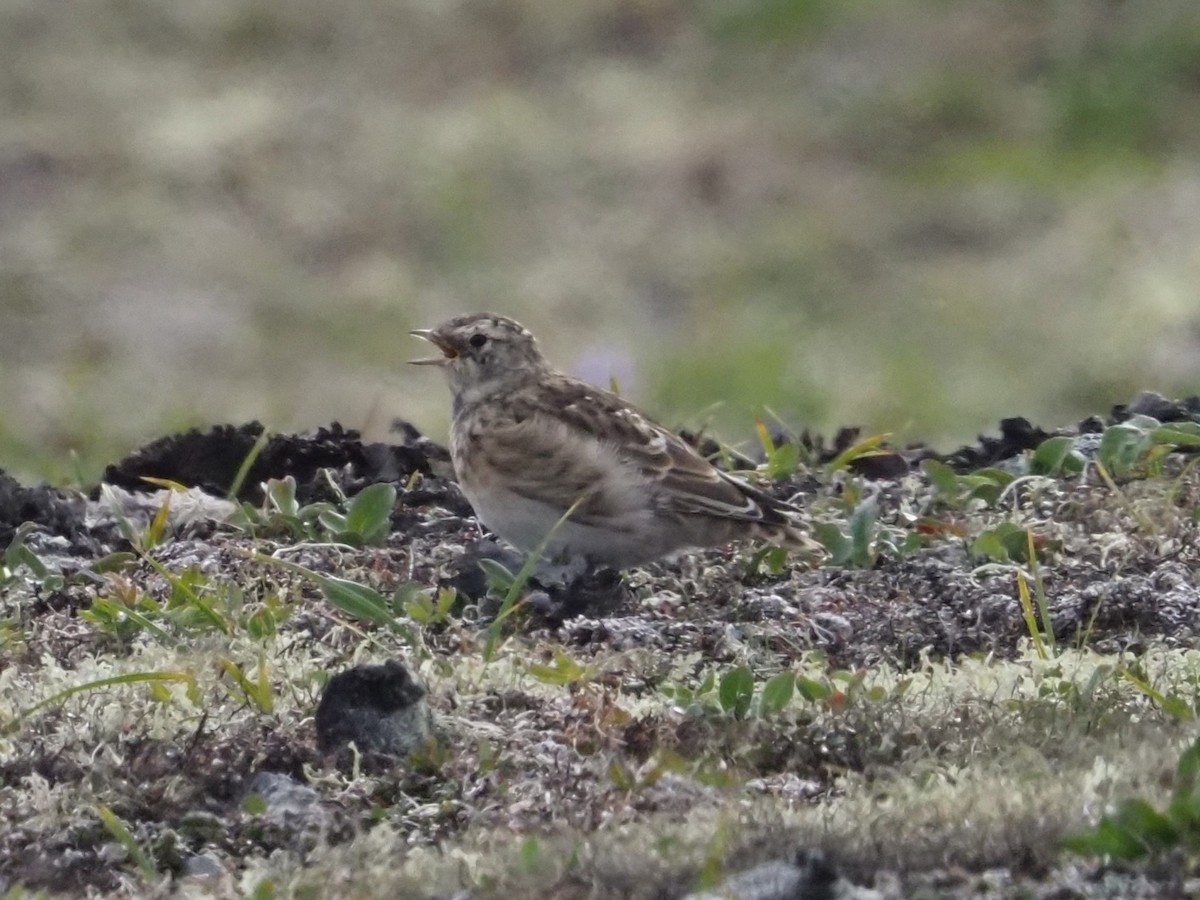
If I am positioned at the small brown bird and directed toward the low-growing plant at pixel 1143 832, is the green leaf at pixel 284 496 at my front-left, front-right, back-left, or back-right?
back-right

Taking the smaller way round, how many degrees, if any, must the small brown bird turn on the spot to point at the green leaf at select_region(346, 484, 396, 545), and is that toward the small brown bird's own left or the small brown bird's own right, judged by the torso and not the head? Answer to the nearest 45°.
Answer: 0° — it already faces it

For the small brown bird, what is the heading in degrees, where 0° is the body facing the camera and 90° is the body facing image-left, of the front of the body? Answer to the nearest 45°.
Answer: approximately 90°

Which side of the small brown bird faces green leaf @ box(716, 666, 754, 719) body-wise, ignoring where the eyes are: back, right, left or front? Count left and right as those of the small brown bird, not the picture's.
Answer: left

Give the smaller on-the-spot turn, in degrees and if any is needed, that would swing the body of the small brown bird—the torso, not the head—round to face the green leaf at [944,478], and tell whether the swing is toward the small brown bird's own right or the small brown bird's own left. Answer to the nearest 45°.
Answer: approximately 180°

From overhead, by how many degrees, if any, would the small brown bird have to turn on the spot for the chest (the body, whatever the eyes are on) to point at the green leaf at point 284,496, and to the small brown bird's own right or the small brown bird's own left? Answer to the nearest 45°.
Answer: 0° — it already faces it

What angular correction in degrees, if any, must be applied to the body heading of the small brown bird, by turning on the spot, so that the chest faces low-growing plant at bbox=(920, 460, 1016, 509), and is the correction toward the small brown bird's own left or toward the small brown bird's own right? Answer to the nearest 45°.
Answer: approximately 180°

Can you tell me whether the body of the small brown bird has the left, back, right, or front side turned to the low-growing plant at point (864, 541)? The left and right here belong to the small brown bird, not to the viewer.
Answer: back

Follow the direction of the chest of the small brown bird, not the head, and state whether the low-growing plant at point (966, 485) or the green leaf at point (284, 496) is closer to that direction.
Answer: the green leaf

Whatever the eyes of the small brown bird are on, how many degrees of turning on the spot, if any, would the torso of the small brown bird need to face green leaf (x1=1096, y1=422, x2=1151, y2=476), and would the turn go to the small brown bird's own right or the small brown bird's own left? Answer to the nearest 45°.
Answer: approximately 180°

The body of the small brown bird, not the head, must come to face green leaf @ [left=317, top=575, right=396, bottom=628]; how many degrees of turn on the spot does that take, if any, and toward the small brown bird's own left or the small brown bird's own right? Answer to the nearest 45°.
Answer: approximately 45° to the small brown bird's own left
